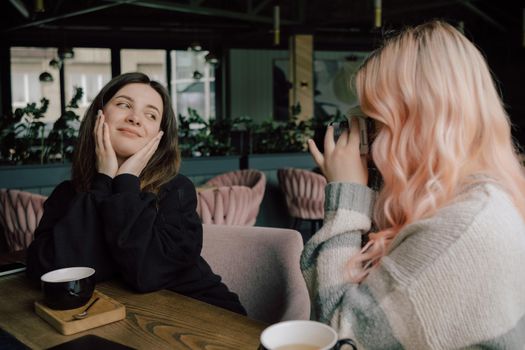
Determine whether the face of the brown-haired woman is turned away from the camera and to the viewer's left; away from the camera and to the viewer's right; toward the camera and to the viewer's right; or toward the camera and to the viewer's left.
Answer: toward the camera and to the viewer's right

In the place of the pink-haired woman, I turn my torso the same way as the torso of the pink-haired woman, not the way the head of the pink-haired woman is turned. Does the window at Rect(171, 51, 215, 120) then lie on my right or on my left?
on my right

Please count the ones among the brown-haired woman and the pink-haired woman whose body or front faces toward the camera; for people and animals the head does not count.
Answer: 1

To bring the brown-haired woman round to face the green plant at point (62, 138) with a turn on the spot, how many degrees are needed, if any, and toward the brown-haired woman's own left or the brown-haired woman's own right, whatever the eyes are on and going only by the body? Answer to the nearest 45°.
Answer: approximately 180°

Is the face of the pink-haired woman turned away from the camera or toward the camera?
away from the camera

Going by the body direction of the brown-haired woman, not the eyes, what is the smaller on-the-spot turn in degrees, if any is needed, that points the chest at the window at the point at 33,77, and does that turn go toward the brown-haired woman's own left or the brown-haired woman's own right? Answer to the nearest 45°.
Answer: approximately 180°

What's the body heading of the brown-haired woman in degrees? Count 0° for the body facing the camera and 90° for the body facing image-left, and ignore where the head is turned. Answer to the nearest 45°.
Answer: approximately 0°

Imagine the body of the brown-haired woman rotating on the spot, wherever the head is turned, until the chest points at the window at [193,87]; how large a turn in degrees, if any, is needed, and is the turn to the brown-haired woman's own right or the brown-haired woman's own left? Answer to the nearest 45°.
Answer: approximately 180°

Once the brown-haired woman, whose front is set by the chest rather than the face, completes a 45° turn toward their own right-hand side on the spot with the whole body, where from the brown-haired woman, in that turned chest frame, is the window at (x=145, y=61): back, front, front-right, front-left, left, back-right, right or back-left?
back-right

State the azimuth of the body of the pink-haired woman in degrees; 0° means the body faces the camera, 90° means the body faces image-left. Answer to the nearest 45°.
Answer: approximately 90°
